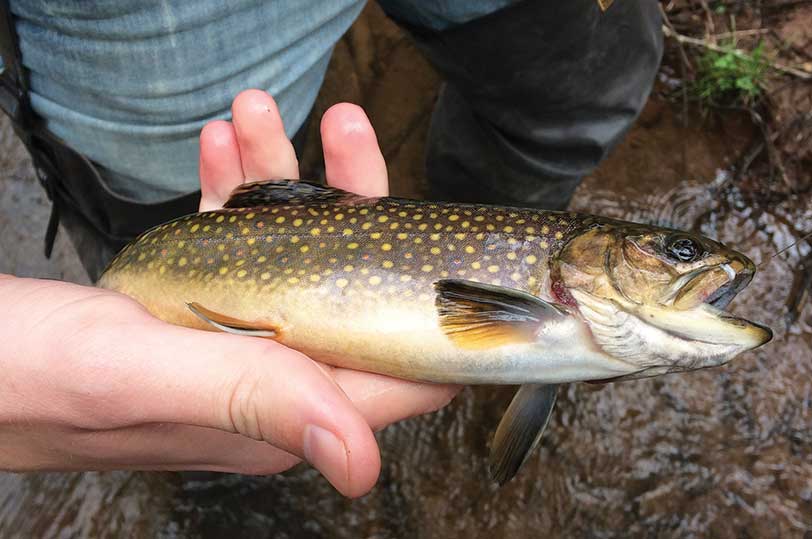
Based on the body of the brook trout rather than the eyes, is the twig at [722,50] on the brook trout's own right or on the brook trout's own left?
on the brook trout's own left

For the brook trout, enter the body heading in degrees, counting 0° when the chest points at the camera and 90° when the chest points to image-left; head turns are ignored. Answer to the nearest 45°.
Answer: approximately 270°

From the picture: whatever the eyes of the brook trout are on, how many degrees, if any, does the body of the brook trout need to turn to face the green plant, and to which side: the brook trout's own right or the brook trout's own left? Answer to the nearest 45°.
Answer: approximately 45° to the brook trout's own left
